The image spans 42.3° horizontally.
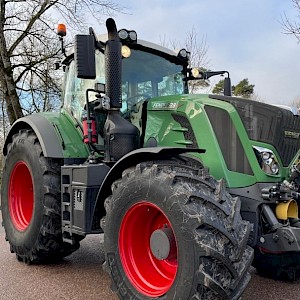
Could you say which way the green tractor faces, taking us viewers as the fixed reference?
facing the viewer and to the right of the viewer
